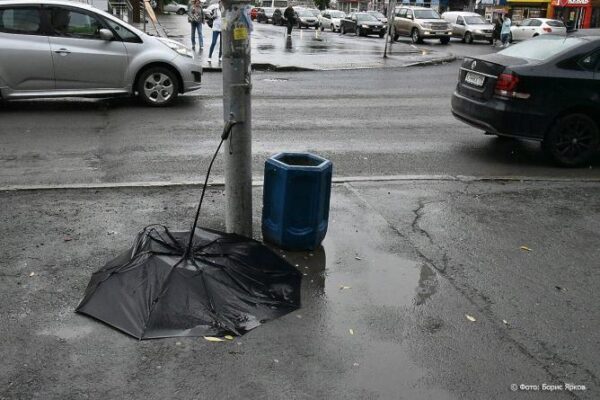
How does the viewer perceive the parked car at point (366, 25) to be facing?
facing the viewer and to the right of the viewer

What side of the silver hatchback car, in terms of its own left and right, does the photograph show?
right

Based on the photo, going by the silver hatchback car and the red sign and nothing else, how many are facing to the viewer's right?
1

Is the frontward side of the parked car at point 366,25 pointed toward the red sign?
no

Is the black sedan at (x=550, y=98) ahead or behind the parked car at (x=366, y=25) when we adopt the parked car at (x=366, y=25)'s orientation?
ahead

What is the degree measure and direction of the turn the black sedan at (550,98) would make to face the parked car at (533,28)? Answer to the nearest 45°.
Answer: approximately 45° to its left

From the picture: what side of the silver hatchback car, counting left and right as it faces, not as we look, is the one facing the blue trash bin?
right

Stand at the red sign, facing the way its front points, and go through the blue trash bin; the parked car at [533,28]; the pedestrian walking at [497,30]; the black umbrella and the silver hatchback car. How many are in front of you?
5

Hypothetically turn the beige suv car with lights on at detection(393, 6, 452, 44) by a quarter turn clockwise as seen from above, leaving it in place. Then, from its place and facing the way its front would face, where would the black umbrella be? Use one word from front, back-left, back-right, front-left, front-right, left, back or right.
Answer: front-left

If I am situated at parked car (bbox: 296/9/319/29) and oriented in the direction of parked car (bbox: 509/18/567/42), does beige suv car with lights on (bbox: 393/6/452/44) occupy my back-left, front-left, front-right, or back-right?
front-right

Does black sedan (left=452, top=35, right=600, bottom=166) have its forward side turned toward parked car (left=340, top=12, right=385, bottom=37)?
no

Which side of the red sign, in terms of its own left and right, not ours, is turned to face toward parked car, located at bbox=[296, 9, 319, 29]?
right

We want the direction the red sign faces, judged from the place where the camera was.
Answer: facing the viewer

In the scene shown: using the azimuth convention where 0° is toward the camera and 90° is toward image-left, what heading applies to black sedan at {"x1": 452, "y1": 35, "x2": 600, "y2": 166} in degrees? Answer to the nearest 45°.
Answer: approximately 225°

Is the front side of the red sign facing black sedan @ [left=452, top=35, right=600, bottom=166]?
yes

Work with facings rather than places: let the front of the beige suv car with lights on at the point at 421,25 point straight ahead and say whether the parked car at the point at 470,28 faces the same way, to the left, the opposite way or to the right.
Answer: the same way

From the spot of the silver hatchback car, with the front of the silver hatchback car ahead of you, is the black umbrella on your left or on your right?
on your right

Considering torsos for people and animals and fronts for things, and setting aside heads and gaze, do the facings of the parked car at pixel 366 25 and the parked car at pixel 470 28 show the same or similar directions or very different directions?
same or similar directions

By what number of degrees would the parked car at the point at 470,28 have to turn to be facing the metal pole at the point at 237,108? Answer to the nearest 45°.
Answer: approximately 45° to its right

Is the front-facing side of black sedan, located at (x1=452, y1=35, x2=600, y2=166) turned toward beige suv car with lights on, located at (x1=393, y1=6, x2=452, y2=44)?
no

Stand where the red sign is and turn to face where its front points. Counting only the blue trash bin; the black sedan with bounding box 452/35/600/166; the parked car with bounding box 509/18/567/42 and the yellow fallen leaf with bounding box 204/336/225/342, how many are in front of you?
4
